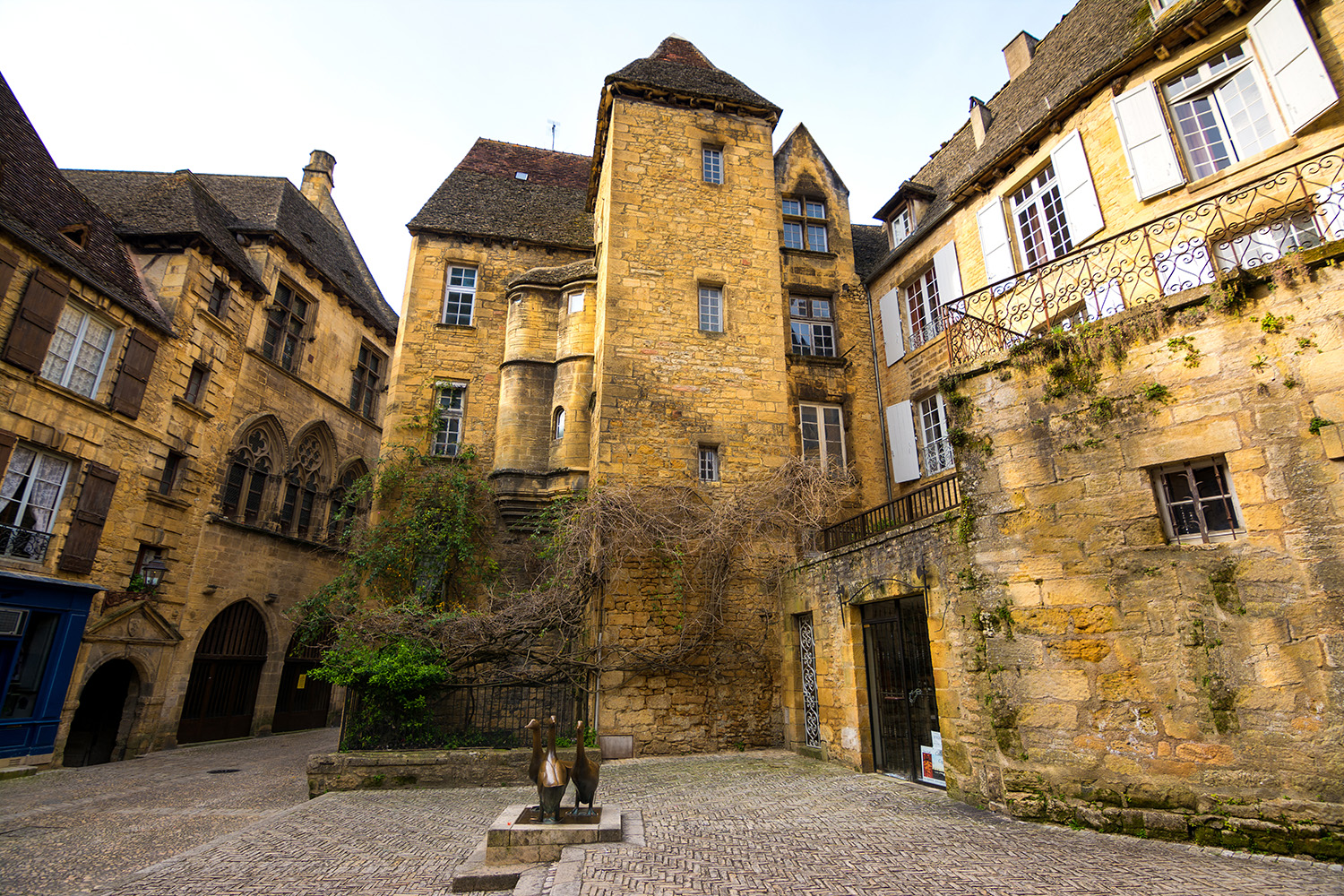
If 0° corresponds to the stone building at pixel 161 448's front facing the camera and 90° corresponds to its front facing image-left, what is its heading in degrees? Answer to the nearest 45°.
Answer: approximately 315°

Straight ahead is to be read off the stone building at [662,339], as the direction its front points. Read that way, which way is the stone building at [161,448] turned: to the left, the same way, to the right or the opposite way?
to the left

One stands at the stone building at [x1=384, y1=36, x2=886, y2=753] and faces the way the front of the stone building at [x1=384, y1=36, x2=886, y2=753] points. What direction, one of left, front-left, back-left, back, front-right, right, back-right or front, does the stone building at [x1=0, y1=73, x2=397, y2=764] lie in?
right

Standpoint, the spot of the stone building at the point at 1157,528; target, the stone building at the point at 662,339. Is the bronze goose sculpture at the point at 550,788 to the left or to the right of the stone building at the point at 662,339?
left

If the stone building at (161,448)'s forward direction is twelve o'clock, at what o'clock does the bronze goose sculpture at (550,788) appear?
The bronze goose sculpture is roughly at 1 o'clock from the stone building.

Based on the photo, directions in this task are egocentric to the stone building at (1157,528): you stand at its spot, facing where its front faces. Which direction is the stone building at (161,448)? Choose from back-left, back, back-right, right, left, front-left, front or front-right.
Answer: front-right

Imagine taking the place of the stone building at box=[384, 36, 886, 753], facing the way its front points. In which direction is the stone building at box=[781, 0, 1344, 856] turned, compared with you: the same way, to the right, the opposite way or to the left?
to the right

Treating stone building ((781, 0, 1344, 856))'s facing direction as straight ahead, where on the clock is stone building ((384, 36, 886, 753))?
stone building ((384, 36, 886, 753)) is roughly at 2 o'clock from stone building ((781, 0, 1344, 856)).
